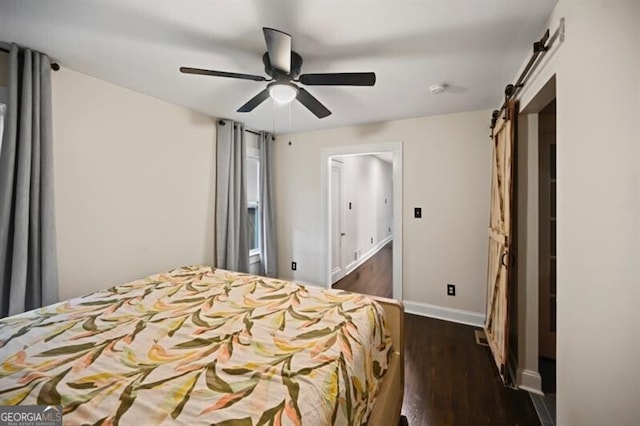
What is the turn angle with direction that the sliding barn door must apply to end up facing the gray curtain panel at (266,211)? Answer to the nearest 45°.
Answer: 0° — it already faces it

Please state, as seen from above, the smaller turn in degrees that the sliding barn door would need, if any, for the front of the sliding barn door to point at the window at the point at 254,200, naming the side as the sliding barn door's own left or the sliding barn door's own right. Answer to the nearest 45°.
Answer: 0° — it already faces it

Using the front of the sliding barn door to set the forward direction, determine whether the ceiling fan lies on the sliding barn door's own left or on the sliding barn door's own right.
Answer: on the sliding barn door's own left

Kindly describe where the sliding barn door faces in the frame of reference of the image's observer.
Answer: facing to the left of the viewer

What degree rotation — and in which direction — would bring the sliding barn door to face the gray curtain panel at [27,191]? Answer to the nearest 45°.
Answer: approximately 45° to its left

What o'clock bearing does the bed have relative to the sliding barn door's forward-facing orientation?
The bed is roughly at 10 o'clock from the sliding barn door.

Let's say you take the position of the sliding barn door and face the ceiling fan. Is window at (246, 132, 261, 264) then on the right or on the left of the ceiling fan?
right
